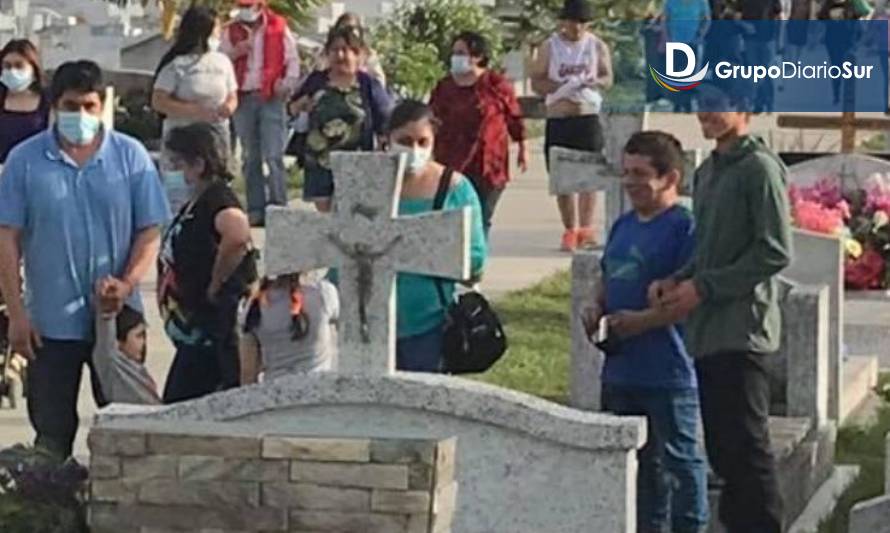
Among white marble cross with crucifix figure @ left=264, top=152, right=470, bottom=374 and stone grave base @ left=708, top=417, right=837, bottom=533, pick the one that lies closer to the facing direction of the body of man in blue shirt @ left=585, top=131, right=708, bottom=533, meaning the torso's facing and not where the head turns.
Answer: the white marble cross with crucifix figure

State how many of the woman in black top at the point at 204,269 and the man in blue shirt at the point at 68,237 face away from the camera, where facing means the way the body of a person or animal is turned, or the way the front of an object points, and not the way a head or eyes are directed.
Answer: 0

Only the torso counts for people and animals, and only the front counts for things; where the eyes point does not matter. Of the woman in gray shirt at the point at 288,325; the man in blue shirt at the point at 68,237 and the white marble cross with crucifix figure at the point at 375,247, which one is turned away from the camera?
the woman in gray shirt

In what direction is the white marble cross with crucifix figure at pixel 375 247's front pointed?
toward the camera

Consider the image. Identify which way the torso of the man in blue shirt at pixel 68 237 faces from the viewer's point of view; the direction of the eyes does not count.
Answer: toward the camera

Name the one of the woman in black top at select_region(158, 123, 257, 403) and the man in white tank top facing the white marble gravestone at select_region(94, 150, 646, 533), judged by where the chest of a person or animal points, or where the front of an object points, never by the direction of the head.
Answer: the man in white tank top

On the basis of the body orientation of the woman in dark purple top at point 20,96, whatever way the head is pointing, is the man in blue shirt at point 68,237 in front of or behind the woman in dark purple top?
in front

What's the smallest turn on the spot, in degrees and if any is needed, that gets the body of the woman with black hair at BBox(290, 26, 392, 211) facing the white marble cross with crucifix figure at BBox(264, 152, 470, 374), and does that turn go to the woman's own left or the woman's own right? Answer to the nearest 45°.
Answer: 0° — they already face it

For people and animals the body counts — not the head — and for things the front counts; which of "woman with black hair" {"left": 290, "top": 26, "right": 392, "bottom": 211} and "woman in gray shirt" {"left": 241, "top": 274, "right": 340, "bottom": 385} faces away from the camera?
the woman in gray shirt

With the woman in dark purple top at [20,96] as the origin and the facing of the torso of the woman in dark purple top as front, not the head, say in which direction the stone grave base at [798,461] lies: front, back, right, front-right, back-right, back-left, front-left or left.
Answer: front-left

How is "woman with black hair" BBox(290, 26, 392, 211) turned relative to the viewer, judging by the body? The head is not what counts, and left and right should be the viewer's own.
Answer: facing the viewer

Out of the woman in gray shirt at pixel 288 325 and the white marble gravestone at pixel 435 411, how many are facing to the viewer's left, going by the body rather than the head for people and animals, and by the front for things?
0

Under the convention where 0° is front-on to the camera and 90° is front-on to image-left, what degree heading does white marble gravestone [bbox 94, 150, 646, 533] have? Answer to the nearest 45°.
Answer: approximately 0°

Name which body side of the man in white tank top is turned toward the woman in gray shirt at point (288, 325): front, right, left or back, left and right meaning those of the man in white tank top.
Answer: front

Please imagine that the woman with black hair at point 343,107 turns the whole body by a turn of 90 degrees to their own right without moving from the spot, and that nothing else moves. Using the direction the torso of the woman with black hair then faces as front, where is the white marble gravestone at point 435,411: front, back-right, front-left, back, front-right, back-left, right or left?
left
